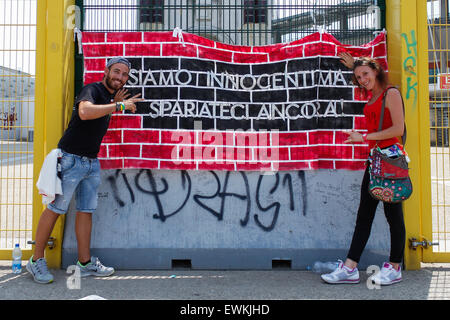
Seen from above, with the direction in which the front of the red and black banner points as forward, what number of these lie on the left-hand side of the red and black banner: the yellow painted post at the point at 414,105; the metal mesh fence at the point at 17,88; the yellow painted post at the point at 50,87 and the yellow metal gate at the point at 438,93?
2

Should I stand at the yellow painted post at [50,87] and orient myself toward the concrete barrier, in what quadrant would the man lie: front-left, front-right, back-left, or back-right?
front-right

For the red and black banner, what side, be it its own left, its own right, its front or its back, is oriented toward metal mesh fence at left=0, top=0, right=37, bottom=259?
right

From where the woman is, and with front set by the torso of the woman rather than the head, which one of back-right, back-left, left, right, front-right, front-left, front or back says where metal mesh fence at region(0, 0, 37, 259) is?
front-right

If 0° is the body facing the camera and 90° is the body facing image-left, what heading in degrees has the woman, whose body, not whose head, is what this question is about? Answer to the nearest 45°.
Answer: approximately 45°

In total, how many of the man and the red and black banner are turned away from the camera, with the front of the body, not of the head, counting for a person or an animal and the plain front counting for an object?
0

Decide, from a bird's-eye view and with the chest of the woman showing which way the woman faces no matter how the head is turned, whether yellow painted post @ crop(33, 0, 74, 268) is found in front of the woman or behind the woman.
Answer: in front

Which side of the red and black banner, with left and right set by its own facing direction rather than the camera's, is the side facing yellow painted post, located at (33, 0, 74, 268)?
right

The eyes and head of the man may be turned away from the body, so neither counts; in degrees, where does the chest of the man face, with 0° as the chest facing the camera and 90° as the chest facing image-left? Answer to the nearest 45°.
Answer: approximately 315°

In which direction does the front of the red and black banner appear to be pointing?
toward the camera
